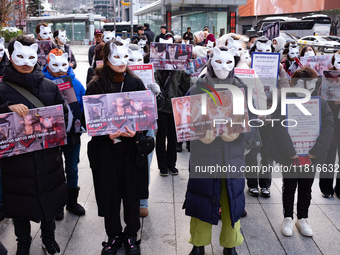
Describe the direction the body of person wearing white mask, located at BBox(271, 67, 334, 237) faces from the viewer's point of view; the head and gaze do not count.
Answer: toward the camera
